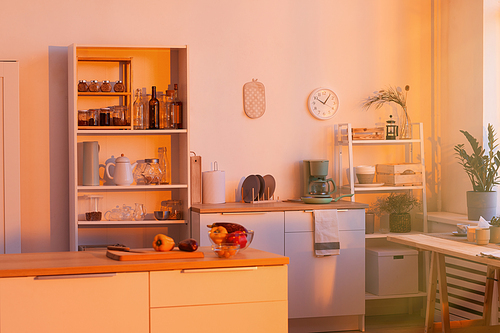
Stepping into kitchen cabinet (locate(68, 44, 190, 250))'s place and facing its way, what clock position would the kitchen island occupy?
The kitchen island is roughly at 12 o'clock from the kitchen cabinet.

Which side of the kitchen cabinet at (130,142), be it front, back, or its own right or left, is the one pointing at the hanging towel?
left

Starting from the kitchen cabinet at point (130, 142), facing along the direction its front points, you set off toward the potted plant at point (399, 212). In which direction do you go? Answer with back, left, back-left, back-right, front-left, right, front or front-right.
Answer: left

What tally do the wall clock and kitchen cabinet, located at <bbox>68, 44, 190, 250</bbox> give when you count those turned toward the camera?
2

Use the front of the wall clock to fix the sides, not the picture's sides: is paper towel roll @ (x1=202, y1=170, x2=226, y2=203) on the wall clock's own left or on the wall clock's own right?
on the wall clock's own right

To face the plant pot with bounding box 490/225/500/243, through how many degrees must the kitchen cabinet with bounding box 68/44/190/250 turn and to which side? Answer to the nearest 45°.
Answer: approximately 45° to its left

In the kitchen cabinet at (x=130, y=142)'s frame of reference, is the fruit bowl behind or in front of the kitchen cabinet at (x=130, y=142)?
in front

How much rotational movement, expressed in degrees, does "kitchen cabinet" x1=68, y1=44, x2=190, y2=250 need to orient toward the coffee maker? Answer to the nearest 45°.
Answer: approximately 90° to its left

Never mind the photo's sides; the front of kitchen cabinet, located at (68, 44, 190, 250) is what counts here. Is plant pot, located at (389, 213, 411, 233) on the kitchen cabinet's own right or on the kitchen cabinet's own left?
on the kitchen cabinet's own left

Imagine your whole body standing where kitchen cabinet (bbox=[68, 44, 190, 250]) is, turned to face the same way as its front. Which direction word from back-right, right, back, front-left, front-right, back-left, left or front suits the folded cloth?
front-left

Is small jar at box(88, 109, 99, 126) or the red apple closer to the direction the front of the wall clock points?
the red apple

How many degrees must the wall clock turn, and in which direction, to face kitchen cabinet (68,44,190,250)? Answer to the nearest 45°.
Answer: approximately 90° to its right

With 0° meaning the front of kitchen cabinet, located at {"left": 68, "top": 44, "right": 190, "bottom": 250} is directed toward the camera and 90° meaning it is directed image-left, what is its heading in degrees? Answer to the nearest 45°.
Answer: approximately 0°

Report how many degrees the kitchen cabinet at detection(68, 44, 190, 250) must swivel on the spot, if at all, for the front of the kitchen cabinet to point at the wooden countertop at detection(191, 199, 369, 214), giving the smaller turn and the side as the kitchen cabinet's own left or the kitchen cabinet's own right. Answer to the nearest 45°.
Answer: approximately 45° to the kitchen cabinet's own left

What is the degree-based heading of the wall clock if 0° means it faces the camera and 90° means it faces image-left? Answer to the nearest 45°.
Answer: approximately 0°
